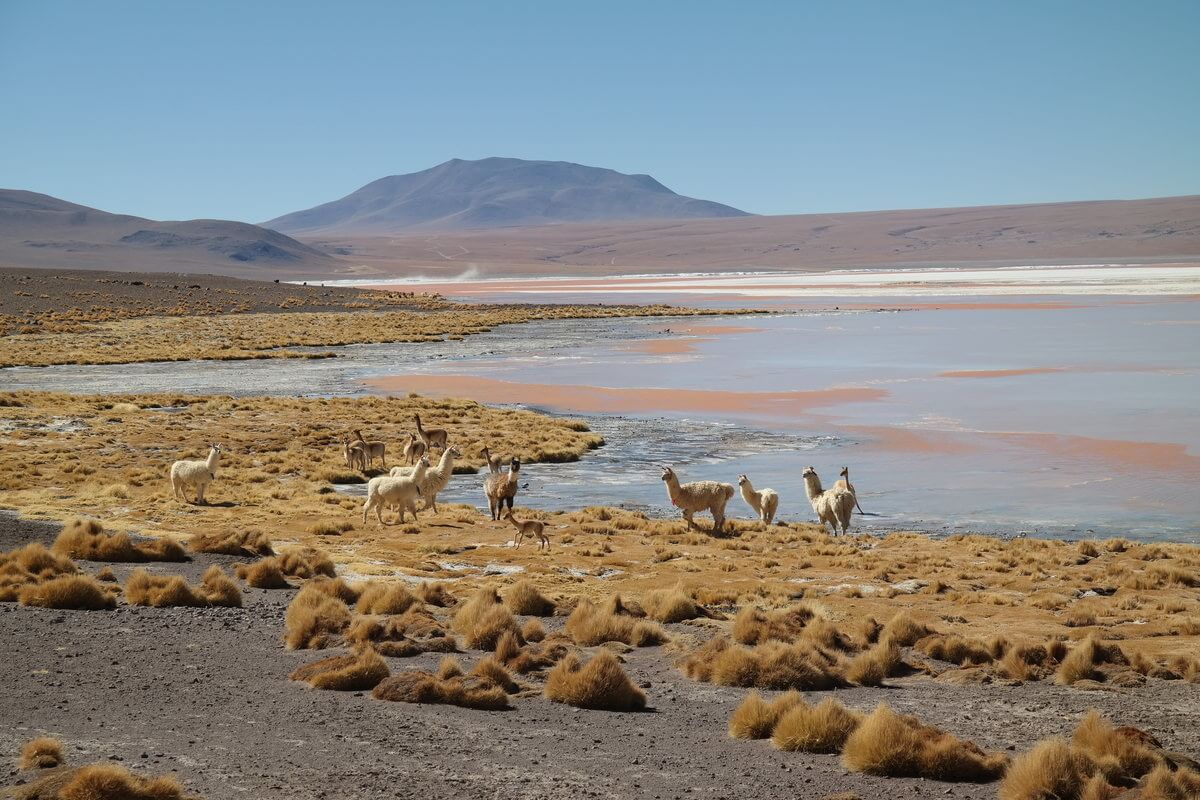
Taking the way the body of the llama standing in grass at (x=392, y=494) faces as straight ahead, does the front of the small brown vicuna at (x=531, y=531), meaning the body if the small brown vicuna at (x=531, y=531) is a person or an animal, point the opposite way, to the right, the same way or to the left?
the opposite way

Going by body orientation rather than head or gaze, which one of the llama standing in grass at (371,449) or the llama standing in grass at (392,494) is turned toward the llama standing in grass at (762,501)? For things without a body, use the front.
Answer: the llama standing in grass at (392,494)

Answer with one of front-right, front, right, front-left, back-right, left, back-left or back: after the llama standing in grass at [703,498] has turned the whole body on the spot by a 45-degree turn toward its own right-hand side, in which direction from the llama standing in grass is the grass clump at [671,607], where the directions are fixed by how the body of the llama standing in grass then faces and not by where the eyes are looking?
back-left

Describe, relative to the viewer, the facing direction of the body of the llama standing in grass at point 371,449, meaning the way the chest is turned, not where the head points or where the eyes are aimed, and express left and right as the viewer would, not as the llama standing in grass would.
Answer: facing to the left of the viewer

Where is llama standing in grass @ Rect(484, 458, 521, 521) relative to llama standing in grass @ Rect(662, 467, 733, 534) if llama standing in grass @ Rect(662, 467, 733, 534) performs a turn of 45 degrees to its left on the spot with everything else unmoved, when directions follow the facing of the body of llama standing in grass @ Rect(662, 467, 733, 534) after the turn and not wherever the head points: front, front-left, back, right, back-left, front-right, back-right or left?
front-right

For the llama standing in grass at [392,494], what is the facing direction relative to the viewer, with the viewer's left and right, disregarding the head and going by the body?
facing to the right of the viewer

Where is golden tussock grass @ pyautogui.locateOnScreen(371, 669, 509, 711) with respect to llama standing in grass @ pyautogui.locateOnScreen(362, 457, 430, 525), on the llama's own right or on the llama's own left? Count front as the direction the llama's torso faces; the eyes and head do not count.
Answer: on the llama's own right

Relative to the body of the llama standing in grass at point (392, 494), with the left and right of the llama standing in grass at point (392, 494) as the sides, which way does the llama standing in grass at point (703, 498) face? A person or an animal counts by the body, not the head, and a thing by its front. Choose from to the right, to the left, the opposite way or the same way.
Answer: the opposite way

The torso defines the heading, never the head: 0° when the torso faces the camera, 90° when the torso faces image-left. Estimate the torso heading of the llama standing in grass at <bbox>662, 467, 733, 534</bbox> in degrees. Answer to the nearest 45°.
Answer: approximately 90°

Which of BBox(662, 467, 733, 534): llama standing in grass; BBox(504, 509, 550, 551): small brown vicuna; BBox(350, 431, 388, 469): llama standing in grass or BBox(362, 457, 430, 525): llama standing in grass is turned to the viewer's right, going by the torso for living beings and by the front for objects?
BBox(362, 457, 430, 525): llama standing in grass

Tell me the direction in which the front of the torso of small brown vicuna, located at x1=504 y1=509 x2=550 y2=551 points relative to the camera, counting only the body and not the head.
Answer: to the viewer's left
